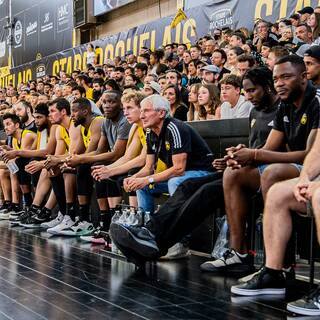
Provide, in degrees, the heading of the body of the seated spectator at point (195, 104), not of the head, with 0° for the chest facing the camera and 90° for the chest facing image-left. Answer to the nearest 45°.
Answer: approximately 45°

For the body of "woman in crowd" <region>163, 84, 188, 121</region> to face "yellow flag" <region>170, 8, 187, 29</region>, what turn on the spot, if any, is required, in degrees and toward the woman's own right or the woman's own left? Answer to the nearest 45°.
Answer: approximately 135° to the woman's own right

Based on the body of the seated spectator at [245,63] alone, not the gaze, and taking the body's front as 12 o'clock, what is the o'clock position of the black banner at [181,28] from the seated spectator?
The black banner is roughly at 4 o'clock from the seated spectator.

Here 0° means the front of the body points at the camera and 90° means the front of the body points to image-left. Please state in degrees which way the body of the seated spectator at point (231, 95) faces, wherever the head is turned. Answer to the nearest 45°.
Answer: approximately 45°

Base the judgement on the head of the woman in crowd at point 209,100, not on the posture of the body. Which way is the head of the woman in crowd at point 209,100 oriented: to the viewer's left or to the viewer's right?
to the viewer's left

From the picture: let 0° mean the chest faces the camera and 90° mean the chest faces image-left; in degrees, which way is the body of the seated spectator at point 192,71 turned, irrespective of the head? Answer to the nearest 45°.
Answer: approximately 45°

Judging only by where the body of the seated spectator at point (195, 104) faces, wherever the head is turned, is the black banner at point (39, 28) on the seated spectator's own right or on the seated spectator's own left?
on the seated spectator's own right

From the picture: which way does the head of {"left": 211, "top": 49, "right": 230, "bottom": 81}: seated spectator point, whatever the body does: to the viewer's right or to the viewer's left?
to the viewer's left

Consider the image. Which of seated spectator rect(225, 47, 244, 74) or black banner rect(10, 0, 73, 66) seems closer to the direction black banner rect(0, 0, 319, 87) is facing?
the seated spectator
